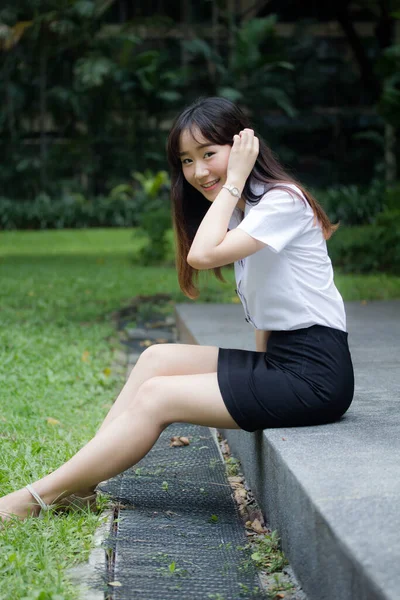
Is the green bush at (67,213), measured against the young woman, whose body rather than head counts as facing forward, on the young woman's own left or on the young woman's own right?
on the young woman's own right

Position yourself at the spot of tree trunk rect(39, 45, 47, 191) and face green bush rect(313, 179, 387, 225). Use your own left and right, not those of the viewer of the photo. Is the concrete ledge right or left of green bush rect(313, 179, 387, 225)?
right

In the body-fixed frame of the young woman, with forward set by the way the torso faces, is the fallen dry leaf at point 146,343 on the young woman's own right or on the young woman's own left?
on the young woman's own right

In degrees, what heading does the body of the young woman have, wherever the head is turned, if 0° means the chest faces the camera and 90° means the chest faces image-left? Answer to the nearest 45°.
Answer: approximately 90°

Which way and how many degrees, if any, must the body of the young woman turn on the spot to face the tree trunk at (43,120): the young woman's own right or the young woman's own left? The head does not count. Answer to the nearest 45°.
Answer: approximately 90° to the young woman's own right
